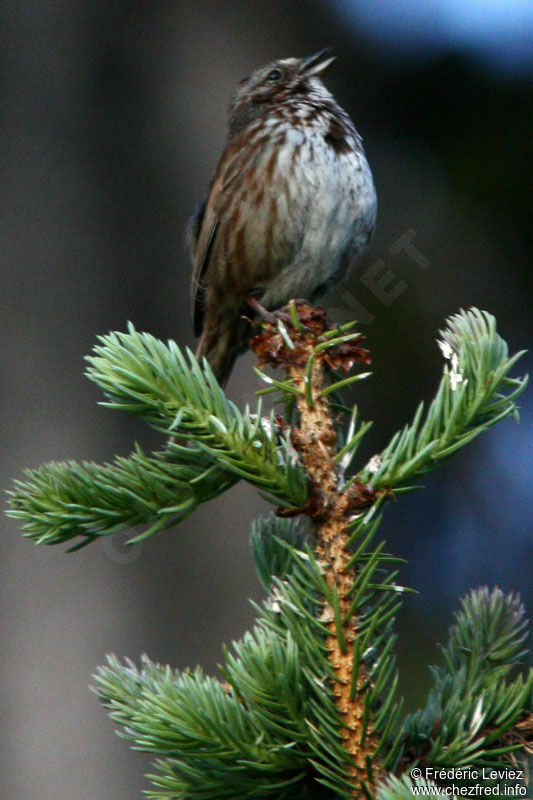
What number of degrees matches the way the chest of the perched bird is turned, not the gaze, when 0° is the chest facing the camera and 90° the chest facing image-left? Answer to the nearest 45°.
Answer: approximately 315°
